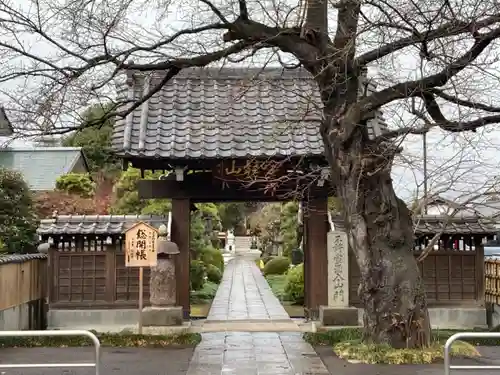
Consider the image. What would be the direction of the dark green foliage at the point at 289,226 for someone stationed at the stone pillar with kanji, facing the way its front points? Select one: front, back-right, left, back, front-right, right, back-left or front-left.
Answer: back

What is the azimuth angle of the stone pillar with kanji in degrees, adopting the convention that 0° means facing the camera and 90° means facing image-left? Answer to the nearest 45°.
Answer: approximately 0°

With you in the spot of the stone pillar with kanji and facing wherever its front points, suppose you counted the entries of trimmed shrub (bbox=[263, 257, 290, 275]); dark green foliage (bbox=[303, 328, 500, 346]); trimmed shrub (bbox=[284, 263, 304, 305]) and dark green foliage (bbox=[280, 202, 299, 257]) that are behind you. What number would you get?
3

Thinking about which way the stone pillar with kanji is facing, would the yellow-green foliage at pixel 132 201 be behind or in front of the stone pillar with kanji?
behind

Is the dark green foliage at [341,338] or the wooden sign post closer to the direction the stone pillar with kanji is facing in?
the dark green foliage

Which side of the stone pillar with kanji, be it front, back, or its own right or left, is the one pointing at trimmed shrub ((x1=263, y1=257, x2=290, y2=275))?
back

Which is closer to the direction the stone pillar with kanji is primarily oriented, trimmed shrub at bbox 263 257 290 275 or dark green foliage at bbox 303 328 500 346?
the dark green foliage

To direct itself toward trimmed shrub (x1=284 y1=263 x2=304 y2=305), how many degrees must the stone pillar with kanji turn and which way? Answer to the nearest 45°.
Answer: approximately 180°

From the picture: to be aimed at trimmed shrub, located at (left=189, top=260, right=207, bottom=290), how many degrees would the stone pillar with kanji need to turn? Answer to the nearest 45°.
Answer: approximately 135° to its right

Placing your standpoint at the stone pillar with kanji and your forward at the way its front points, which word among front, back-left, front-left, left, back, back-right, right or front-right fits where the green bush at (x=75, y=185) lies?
back-right

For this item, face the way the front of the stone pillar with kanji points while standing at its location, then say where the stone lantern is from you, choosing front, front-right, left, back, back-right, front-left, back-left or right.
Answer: right

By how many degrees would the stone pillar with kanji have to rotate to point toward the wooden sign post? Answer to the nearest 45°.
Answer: approximately 90° to its right
